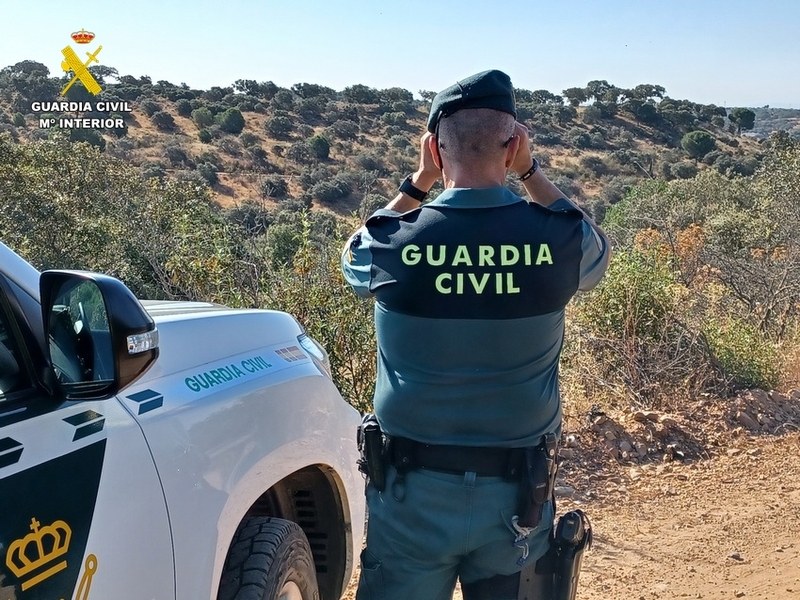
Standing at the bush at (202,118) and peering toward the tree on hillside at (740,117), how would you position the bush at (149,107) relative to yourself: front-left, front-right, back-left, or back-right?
back-left

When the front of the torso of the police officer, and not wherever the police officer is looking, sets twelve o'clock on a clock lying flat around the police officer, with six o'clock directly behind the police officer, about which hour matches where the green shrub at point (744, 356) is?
The green shrub is roughly at 1 o'clock from the police officer.

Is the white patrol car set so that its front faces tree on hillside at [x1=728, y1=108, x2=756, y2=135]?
yes

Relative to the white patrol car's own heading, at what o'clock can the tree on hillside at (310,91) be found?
The tree on hillside is roughly at 11 o'clock from the white patrol car.

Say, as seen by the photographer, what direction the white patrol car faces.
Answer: facing away from the viewer and to the right of the viewer

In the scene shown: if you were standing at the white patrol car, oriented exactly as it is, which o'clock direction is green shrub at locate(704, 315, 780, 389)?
The green shrub is roughly at 12 o'clock from the white patrol car.

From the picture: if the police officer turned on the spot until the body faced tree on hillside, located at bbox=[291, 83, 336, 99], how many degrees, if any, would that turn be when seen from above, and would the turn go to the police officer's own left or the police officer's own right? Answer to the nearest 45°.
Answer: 0° — they already face it

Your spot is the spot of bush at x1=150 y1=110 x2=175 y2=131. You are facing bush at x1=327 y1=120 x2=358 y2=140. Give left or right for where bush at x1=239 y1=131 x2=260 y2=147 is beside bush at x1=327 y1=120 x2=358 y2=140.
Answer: right

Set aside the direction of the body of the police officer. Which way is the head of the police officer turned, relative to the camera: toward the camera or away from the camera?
away from the camera

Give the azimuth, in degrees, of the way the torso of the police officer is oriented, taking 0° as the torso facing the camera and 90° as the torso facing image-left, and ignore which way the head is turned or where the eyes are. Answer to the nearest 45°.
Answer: approximately 180°
